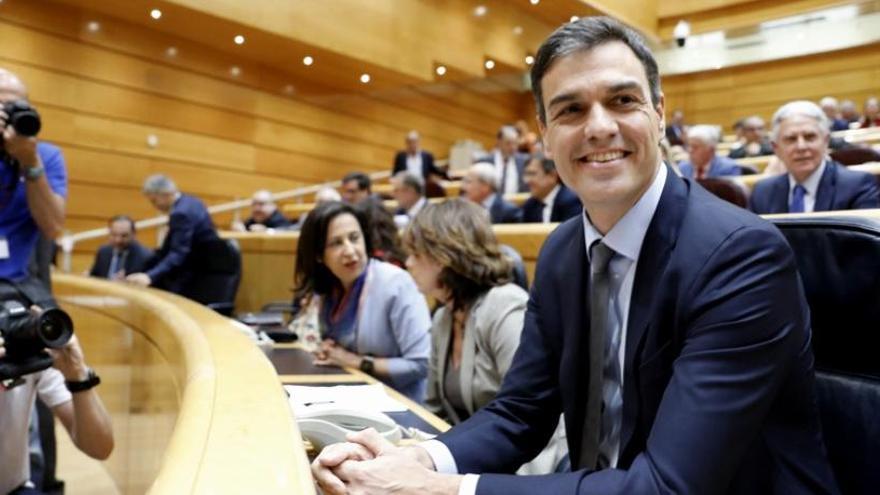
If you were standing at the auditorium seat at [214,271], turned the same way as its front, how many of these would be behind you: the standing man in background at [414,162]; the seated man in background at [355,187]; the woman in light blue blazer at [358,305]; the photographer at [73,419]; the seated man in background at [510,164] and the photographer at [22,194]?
3

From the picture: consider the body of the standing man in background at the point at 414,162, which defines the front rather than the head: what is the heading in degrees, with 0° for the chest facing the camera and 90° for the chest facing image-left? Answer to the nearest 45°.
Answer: approximately 0°

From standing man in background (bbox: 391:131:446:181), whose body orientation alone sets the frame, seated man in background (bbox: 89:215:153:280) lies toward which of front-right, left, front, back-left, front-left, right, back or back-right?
front-right

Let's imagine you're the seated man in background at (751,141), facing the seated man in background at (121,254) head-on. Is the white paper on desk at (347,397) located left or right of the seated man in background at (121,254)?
left

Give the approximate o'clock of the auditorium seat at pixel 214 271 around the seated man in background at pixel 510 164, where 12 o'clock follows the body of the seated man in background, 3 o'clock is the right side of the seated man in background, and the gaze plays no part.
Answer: The auditorium seat is roughly at 1 o'clock from the seated man in background.

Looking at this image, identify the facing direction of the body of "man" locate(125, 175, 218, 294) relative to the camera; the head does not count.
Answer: to the viewer's left

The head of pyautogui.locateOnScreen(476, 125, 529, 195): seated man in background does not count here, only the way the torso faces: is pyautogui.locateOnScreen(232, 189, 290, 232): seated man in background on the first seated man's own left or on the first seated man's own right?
on the first seated man's own right

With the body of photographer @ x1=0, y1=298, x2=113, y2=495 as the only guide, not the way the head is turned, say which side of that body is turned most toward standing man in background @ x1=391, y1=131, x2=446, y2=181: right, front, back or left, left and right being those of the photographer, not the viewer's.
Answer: left

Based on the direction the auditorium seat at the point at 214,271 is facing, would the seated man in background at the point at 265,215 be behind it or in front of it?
behind
